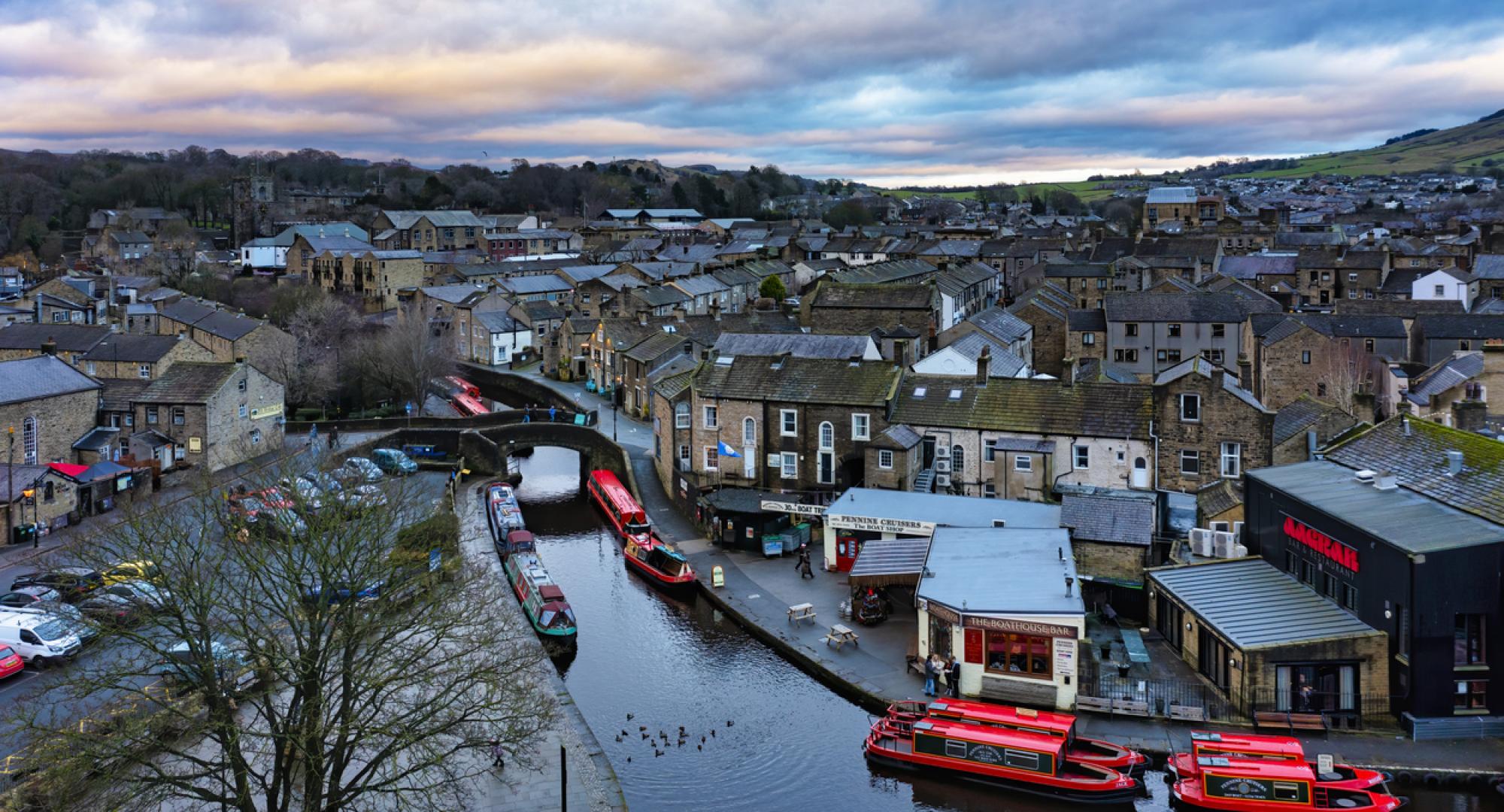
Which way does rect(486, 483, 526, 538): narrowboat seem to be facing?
toward the camera

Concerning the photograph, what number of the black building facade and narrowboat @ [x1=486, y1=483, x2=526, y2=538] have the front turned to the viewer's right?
0

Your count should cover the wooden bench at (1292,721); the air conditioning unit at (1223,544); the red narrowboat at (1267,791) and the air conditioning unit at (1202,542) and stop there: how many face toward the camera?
3

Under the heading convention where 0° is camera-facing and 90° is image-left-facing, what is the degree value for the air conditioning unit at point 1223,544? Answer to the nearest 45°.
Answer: approximately 0°

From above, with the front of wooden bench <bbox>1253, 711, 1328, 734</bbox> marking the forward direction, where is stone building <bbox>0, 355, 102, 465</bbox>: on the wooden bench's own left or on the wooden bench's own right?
on the wooden bench's own right

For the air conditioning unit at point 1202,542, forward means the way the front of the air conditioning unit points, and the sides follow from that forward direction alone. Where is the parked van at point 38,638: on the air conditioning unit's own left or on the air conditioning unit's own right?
on the air conditioning unit's own right
